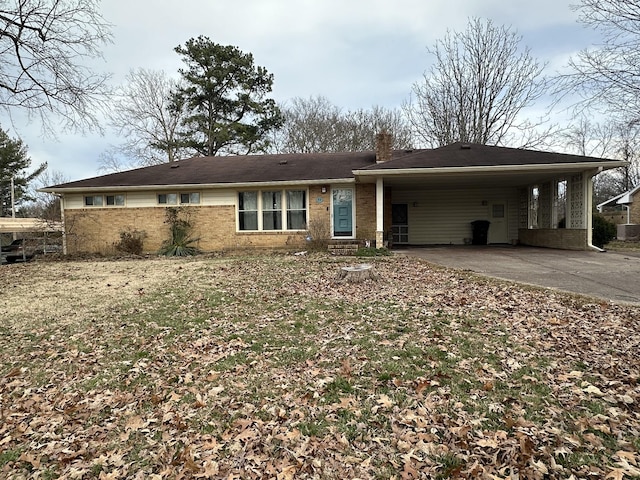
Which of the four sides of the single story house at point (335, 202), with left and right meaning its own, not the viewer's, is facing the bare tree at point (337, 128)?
back

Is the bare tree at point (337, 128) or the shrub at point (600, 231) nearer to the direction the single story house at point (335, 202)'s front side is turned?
the shrub

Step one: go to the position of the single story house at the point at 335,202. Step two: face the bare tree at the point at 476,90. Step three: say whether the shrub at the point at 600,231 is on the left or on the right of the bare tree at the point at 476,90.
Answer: right

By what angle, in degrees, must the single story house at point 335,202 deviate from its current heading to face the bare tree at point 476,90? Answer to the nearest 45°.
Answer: approximately 135° to its left

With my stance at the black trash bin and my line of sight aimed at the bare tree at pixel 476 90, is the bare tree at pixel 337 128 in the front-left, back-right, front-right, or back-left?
front-left

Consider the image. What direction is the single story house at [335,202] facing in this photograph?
toward the camera

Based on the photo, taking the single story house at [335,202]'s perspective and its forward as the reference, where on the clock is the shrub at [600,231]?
The shrub is roughly at 9 o'clock from the single story house.

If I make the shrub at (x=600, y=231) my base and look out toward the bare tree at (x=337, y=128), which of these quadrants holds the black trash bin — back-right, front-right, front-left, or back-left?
front-left

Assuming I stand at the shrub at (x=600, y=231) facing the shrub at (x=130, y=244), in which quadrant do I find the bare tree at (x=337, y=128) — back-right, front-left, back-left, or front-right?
front-right

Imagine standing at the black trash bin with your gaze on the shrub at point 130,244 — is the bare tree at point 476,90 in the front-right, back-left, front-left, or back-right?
back-right

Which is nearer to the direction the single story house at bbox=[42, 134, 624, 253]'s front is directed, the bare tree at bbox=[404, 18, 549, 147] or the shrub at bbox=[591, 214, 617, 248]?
the shrub
